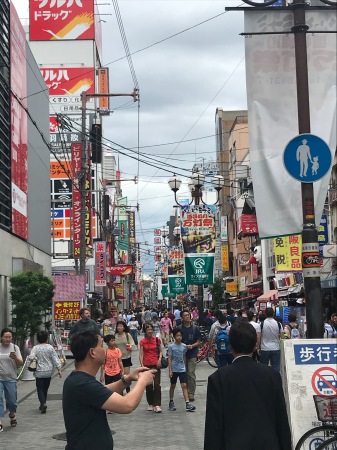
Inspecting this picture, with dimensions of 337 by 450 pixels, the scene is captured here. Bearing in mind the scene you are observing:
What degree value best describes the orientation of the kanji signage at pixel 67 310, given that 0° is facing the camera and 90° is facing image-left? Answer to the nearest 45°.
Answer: approximately 0°

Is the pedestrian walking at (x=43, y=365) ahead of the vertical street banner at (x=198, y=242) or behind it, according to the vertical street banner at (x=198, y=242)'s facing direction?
ahead

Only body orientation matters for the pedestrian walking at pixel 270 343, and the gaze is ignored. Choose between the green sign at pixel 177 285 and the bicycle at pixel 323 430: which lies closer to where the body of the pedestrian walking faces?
the green sign

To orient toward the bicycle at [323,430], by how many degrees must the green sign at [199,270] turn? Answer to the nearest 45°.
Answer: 0° — it already faces it

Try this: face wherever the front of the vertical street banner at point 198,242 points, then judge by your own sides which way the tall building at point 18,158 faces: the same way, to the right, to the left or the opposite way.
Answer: to the left

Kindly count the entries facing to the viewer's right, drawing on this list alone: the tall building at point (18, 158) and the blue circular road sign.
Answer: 1

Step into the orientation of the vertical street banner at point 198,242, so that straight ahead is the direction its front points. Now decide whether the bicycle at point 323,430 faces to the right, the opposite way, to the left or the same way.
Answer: to the right

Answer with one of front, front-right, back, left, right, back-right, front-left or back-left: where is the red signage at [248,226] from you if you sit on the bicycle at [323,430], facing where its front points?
right

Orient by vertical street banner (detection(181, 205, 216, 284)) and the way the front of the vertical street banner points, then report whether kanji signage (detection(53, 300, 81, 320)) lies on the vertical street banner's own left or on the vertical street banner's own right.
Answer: on the vertical street banner's own right

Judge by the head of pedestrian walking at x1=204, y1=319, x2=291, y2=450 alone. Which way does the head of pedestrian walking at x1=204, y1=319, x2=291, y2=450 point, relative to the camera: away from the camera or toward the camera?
away from the camera

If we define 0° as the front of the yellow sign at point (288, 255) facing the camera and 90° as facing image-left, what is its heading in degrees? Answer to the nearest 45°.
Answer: approximately 0°

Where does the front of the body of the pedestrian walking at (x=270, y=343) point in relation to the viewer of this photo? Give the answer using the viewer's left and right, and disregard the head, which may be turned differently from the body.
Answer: facing away from the viewer
